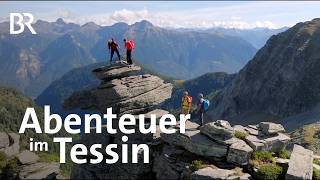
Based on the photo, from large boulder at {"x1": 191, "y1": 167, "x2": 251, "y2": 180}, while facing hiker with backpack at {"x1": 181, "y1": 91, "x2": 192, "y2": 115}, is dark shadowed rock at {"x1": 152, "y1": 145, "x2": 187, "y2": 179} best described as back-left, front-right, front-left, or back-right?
front-left

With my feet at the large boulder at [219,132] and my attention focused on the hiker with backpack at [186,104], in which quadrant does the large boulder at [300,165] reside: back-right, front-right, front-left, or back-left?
back-right

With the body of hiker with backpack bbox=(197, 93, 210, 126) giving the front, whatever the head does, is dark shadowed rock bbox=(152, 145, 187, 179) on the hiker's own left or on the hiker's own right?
on the hiker's own left

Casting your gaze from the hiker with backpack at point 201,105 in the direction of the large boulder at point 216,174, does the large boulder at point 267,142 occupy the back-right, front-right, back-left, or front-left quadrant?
front-left
